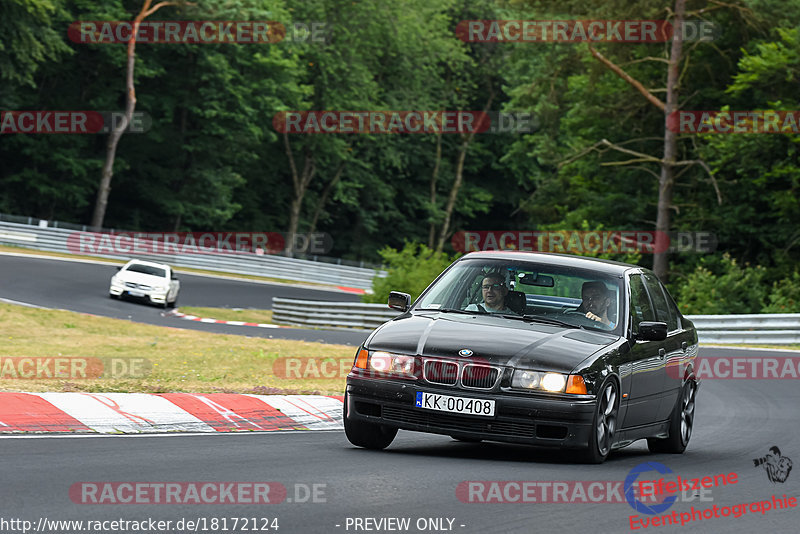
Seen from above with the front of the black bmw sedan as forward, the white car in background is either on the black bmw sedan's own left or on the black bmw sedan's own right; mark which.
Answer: on the black bmw sedan's own right

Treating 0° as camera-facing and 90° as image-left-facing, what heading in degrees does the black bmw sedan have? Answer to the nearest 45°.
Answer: approximately 45°

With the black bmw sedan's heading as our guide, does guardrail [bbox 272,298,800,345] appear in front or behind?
behind

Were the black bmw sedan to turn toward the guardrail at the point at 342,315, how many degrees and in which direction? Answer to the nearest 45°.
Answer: approximately 135° to its right
